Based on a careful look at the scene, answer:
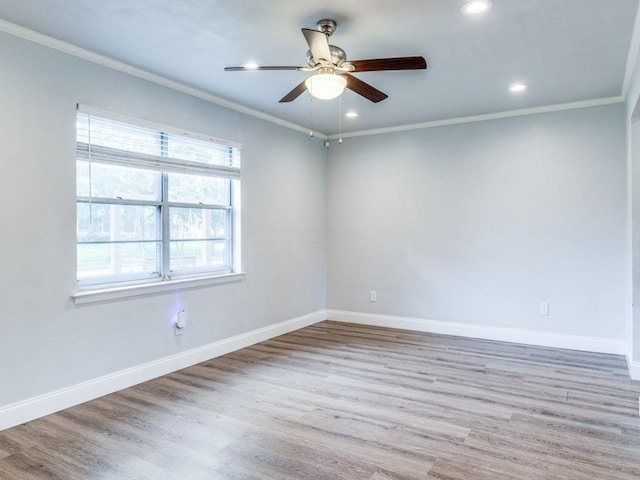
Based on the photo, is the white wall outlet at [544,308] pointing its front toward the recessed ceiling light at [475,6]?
yes

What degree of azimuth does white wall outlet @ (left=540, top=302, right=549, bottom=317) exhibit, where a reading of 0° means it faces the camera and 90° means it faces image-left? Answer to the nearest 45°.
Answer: approximately 0°

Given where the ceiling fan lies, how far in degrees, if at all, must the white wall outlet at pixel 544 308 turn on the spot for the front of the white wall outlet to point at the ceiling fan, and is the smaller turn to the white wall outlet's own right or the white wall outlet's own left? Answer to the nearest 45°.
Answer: approximately 45° to the white wall outlet's own right

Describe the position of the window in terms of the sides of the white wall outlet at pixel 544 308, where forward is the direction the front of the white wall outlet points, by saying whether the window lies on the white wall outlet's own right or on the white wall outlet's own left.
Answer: on the white wall outlet's own right

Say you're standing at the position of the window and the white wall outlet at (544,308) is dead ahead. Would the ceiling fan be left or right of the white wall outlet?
right

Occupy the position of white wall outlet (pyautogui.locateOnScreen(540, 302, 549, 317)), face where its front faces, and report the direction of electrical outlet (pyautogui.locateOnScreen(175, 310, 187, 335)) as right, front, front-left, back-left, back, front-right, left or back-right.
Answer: front-right
